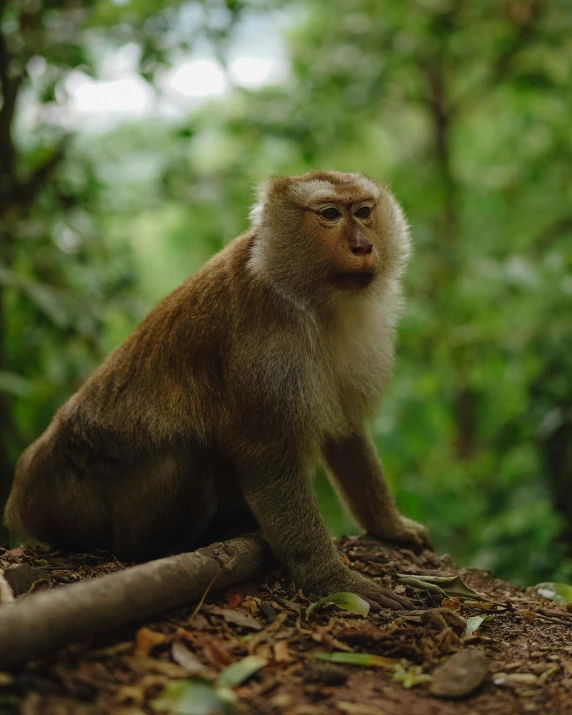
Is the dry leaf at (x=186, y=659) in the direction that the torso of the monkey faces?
no

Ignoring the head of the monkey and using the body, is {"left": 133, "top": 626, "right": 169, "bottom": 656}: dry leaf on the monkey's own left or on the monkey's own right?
on the monkey's own right

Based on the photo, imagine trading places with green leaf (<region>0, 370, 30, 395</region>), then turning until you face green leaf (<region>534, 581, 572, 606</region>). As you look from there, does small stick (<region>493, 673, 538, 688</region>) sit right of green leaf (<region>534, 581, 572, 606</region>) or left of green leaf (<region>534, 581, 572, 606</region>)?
right

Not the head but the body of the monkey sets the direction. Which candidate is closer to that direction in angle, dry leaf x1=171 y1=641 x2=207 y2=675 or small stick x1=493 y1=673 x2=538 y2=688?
the small stick

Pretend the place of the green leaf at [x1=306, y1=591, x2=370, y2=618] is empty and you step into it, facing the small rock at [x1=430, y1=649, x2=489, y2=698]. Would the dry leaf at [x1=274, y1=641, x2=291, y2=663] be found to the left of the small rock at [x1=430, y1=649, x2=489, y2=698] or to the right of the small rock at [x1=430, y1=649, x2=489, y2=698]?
right

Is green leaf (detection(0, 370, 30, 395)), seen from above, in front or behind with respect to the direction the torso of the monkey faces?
behind

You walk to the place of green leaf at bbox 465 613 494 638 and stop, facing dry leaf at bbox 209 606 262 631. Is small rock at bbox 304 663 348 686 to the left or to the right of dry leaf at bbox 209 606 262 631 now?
left

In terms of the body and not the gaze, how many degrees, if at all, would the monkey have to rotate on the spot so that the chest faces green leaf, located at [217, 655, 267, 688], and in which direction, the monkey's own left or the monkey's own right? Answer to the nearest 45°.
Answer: approximately 45° to the monkey's own right

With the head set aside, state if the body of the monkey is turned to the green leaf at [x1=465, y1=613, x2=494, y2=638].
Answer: yes

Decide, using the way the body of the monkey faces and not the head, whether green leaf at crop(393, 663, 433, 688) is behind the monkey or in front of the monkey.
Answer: in front

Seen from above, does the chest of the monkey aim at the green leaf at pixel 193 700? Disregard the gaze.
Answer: no

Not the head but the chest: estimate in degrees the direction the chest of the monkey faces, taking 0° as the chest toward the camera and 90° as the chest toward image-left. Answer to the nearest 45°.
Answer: approximately 315°
